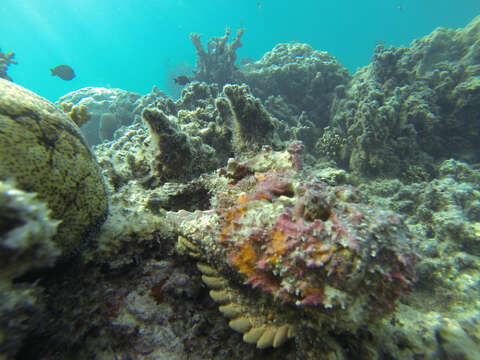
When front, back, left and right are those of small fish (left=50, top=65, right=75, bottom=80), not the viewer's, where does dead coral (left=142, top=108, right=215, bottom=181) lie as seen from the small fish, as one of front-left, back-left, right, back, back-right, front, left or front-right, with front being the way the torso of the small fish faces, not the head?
right

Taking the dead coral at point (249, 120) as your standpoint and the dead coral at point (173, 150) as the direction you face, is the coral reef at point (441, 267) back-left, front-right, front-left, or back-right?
back-left

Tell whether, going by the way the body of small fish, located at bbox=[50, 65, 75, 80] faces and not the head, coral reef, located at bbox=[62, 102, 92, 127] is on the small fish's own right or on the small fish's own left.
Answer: on the small fish's own right

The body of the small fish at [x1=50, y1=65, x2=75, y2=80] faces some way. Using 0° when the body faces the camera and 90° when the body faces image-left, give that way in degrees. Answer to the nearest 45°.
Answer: approximately 270°
